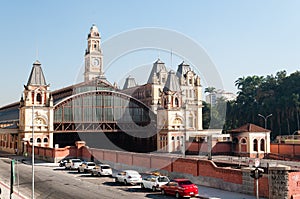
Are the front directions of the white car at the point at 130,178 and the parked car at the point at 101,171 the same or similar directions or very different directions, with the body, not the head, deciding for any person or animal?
same or similar directions

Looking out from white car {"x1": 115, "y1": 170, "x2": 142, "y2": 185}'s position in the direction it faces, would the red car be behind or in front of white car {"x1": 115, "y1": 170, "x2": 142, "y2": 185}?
behind

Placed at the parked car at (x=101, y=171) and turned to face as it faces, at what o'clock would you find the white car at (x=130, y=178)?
The white car is roughly at 7 o'clock from the parked car.

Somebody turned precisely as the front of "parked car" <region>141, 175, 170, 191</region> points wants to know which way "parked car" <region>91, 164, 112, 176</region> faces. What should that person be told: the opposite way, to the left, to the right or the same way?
the same way

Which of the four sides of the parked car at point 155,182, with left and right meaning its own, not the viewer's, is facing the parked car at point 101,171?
front

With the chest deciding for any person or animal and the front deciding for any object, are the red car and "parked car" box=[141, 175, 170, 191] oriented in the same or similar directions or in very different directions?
same or similar directions

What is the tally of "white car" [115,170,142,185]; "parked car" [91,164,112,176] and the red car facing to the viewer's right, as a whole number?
0

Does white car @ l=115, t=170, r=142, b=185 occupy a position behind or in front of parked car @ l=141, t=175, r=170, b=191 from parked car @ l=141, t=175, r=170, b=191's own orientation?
in front

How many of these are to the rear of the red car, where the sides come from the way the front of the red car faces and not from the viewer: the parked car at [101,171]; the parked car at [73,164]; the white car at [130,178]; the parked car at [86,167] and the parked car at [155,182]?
0

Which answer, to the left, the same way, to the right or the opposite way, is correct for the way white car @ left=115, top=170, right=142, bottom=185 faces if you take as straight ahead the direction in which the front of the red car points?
the same way

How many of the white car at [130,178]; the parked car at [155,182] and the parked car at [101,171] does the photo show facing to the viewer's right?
0

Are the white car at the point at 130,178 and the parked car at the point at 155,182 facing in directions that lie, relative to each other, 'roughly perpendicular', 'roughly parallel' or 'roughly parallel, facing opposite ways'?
roughly parallel

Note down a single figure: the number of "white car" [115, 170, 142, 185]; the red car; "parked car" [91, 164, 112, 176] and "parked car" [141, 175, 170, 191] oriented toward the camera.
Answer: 0

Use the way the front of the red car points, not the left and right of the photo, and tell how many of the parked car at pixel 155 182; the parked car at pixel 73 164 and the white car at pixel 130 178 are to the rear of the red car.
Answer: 0

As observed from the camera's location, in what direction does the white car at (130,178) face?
facing away from the viewer and to the left of the viewer
